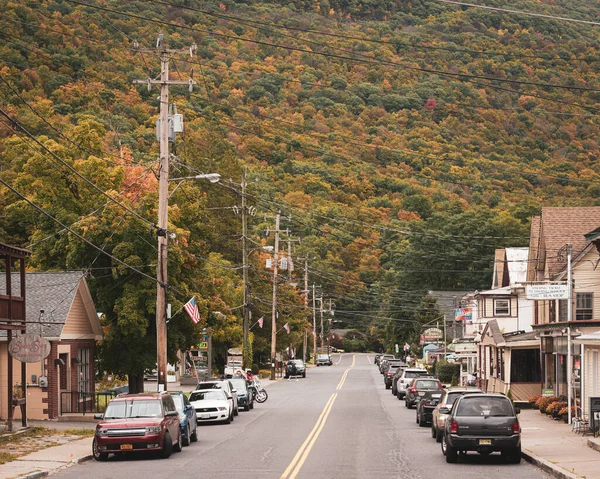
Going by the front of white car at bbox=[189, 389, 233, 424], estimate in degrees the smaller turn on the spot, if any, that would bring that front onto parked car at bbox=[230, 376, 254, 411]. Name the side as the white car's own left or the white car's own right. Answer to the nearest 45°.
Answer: approximately 180°

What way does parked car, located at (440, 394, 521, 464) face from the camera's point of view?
away from the camera

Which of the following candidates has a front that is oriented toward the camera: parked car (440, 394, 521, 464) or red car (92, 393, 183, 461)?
the red car

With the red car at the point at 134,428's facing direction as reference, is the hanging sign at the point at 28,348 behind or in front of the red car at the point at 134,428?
behind

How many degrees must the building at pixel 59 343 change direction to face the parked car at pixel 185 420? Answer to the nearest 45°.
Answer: approximately 45° to its right

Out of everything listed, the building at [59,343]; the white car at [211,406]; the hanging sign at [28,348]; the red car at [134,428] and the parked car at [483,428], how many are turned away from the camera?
1

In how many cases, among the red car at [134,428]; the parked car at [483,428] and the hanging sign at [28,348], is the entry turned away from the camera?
1

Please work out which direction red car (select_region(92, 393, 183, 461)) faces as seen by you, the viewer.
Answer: facing the viewer

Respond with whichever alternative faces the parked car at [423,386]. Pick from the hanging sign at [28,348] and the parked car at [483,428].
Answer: the parked car at [483,428]

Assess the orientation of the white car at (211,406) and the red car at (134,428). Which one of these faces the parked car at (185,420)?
the white car

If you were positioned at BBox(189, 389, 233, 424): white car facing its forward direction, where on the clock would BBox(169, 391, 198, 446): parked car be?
The parked car is roughly at 12 o'clock from the white car.

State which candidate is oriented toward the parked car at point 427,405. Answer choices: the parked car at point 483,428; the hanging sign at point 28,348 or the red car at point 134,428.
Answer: the parked car at point 483,428
